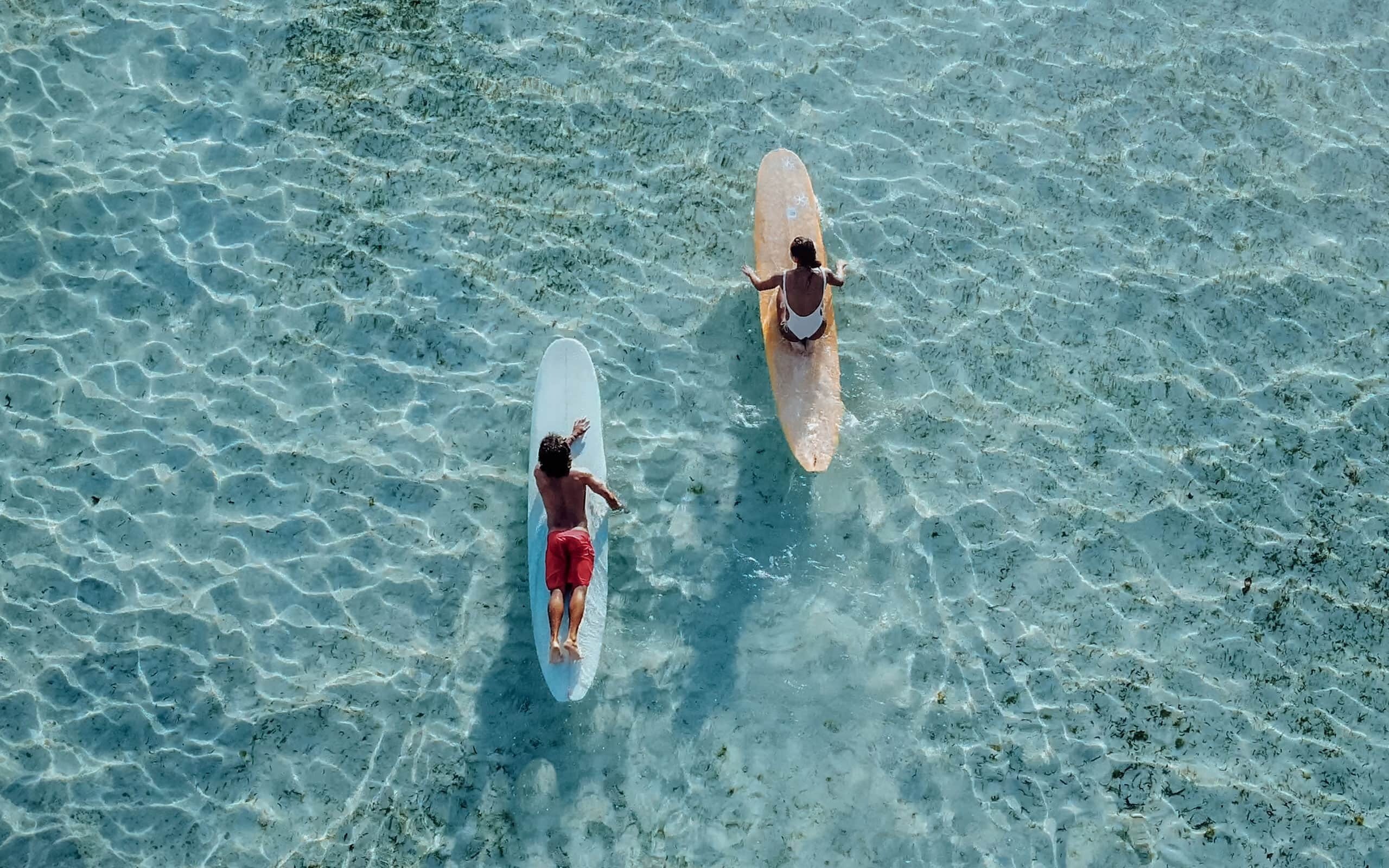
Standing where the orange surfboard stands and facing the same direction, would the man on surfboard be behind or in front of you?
behind

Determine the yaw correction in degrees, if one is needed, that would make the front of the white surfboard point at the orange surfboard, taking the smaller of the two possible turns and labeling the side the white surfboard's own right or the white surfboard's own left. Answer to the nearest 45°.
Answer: approximately 45° to the white surfboard's own right

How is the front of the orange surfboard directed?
away from the camera

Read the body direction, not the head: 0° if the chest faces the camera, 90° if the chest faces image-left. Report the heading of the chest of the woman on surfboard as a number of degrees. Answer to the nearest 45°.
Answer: approximately 180°

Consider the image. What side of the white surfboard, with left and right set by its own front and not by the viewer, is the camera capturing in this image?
back

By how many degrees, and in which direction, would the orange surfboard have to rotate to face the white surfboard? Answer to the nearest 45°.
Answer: approximately 135° to its left

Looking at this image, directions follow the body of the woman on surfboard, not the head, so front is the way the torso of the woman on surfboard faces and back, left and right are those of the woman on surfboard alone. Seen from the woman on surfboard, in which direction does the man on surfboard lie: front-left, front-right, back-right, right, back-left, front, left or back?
back-left

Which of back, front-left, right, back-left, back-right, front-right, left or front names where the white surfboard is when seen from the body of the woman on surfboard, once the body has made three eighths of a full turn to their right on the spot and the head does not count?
right
